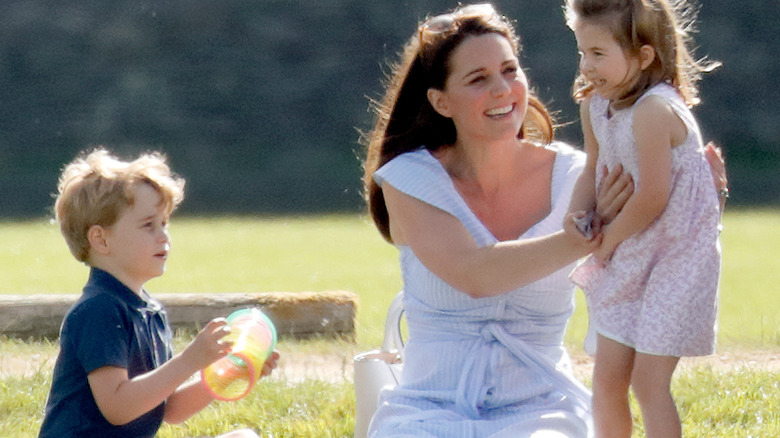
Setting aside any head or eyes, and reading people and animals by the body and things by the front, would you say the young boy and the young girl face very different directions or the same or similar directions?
very different directions

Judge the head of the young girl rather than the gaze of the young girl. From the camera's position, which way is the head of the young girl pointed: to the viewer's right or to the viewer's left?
to the viewer's left

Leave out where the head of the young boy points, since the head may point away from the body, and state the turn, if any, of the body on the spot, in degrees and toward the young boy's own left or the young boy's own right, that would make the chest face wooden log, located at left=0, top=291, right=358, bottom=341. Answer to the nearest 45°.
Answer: approximately 90° to the young boy's own left

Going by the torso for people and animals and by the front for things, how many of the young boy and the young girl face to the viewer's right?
1

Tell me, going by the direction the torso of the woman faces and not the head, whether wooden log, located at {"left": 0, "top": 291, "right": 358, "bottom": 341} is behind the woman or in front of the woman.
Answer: behind

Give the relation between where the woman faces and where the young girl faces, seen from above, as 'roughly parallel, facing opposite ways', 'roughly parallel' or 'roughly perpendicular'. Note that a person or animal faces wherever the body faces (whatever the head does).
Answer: roughly perpendicular

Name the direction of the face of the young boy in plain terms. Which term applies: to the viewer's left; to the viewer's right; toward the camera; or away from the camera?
to the viewer's right

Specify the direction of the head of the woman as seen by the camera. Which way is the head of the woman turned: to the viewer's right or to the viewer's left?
to the viewer's right

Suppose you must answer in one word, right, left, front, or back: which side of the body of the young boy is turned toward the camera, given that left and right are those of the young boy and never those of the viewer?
right

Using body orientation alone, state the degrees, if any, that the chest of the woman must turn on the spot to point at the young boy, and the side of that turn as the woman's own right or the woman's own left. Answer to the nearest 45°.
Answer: approximately 135° to the woman's own right

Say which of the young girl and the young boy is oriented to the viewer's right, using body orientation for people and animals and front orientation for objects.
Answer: the young boy

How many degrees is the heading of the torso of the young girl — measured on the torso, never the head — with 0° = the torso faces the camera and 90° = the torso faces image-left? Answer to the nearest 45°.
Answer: approximately 45°

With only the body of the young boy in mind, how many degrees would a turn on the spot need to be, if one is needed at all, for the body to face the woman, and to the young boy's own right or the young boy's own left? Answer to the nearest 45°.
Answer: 0° — they already face them
